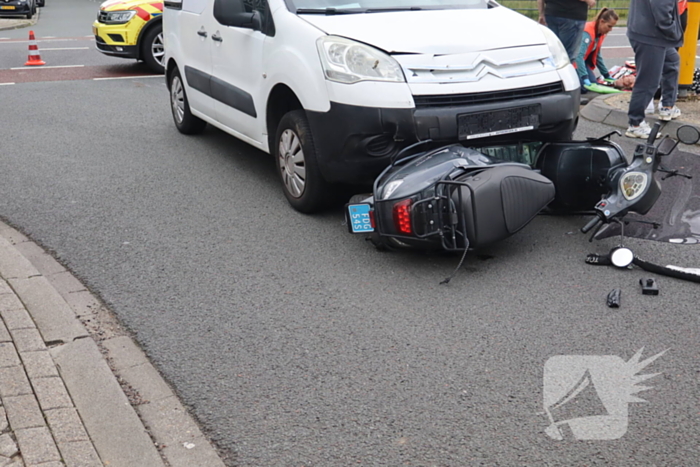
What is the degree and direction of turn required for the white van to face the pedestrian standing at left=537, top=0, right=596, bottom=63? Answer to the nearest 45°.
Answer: approximately 90° to its left

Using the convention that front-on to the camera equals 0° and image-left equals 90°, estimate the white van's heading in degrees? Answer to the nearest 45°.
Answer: approximately 315°

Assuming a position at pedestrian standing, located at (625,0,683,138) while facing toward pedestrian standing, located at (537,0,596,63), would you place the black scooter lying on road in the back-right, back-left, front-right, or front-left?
back-left

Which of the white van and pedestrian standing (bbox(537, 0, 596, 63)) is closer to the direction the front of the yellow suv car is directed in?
the white van

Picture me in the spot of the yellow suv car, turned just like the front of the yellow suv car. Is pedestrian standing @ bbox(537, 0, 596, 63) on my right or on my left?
on my left

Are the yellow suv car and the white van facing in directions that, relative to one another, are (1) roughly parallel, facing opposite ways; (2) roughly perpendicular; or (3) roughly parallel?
roughly perpendicular

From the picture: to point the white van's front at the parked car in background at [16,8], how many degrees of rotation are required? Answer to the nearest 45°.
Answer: approximately 180°
